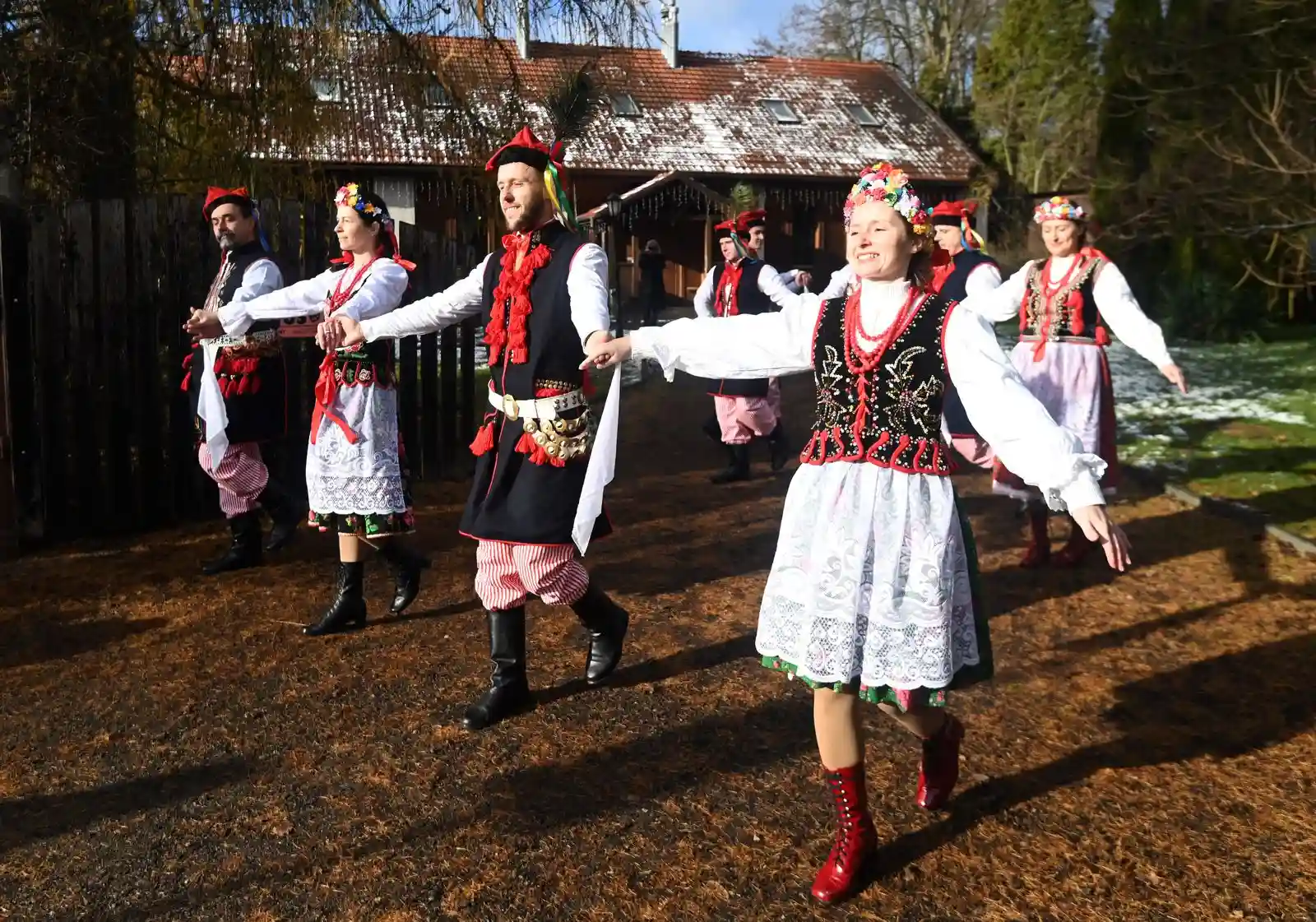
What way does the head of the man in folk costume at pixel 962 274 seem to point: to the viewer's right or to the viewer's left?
to the viewer's left

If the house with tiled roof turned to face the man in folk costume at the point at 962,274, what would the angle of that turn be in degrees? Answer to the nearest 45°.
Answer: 0° — it already faces them

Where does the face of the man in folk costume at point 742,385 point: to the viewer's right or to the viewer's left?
to the viewer's left

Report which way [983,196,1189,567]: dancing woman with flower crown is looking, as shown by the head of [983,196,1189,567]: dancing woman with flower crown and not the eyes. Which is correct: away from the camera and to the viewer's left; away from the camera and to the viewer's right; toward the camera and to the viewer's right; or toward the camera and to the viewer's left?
toward the camera and to the viewer's left

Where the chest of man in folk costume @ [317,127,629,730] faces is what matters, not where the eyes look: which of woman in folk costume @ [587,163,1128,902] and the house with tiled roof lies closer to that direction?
the woman in folk costume

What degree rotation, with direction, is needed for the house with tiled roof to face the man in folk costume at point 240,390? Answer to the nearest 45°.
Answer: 0° — it already faces them
